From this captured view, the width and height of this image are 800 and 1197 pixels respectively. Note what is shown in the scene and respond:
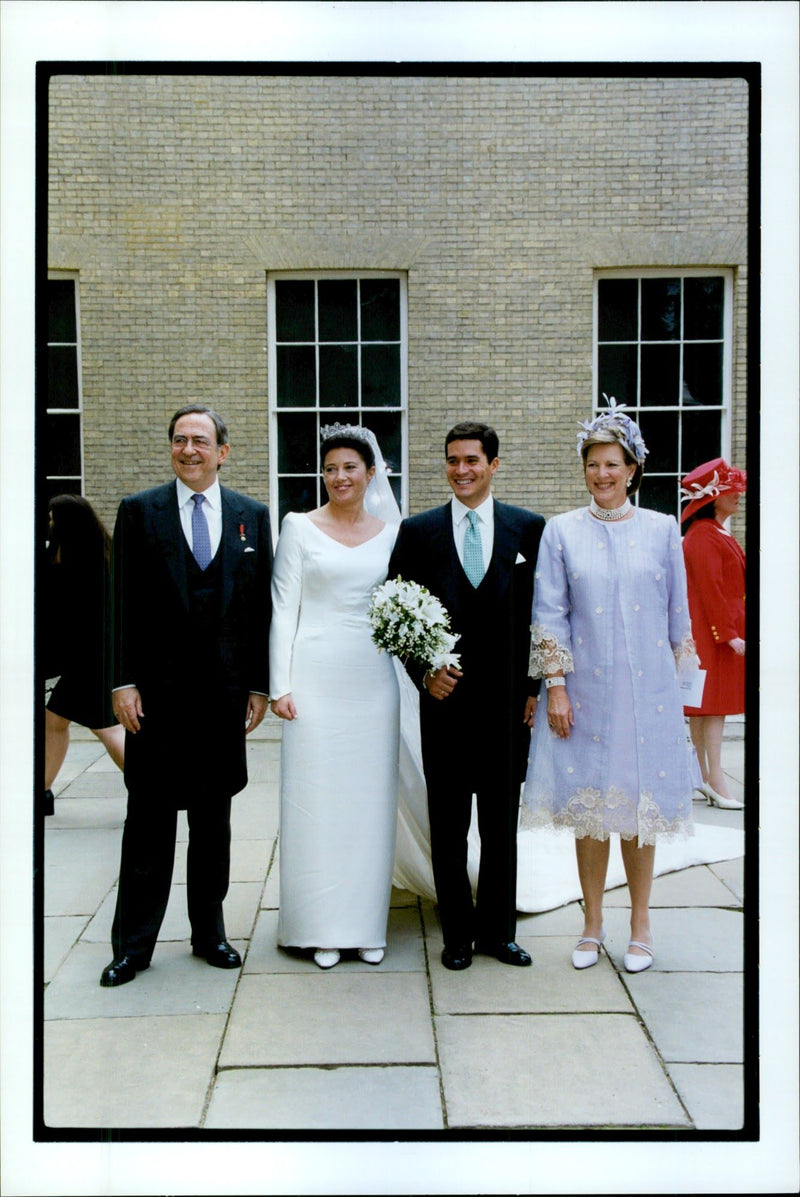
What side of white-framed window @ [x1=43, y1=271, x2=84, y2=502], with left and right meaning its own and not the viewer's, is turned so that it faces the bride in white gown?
front

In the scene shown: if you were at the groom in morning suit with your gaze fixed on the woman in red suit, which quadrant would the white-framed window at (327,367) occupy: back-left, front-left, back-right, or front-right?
front-left

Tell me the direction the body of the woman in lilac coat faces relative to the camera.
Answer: toward the camera

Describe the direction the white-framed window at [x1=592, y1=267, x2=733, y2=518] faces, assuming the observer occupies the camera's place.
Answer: facing the viewer

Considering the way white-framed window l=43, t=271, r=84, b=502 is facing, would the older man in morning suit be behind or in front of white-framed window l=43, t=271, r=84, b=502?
in front

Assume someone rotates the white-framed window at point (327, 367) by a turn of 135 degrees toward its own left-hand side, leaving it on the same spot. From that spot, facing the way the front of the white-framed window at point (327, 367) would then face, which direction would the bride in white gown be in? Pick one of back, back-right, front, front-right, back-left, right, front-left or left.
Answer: back-right

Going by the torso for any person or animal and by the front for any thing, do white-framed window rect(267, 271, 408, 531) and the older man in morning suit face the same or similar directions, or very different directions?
same or similar directions

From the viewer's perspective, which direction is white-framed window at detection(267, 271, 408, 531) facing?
toward the camera

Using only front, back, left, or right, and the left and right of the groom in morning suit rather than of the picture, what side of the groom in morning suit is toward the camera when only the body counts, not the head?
front
